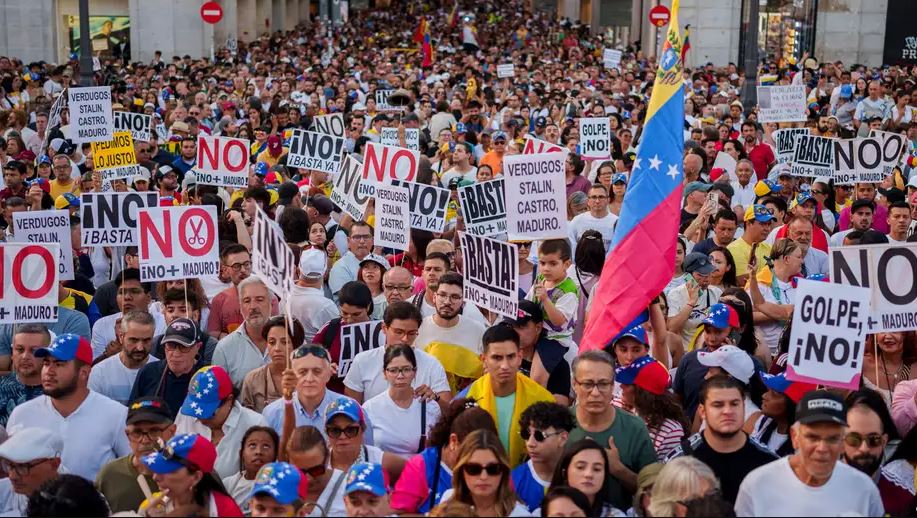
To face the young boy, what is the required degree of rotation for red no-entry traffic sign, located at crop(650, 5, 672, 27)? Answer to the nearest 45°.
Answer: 0° — it already faces them

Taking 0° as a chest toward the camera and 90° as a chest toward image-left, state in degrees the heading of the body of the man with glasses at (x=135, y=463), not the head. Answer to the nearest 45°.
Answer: approximately 0°

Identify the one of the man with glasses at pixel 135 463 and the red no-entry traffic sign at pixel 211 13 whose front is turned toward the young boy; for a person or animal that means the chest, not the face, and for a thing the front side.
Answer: the red no-entry traffic sign

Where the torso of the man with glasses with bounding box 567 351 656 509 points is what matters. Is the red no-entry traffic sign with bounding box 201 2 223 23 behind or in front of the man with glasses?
behind

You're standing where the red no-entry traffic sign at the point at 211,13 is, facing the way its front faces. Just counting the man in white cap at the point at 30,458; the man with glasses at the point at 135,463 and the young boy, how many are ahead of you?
3

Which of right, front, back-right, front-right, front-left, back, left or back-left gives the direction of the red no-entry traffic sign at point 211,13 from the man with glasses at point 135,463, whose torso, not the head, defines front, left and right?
back

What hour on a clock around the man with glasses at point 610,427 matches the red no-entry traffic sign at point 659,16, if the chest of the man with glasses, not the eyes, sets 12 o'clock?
The red no-entry traffic sign is roughly at 6 o'clock from the man with glasses.
